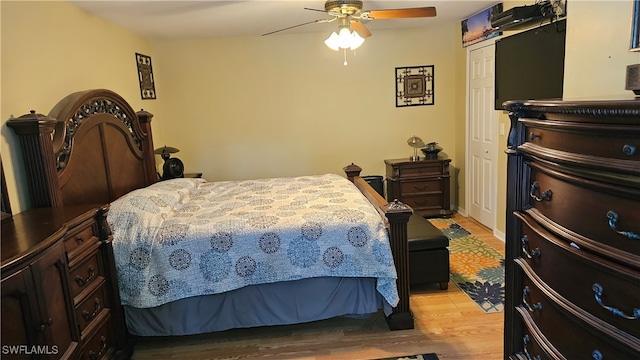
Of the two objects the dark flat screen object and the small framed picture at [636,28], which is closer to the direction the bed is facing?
the dark flat screen object

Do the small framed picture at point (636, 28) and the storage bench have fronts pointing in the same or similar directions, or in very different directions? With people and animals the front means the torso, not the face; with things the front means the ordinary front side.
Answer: very different directions

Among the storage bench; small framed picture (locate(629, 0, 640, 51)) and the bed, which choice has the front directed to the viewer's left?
the small framed picture

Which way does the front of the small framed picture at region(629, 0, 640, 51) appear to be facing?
to the viewer's left

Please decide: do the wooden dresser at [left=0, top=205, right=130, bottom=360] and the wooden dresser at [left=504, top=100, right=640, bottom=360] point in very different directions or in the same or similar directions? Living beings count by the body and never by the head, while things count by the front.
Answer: very different directions

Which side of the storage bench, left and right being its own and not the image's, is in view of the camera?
right

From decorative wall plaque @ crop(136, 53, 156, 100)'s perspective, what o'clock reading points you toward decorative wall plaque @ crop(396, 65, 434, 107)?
decorative wall plaque @ crop(396, 65, 434, 107) is roughly at 11 o'clock from decorative wall plaque @ crop(136, 53, 156, 100).

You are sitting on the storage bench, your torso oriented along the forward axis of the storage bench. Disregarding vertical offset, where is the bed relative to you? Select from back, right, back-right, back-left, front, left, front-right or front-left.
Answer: back-right

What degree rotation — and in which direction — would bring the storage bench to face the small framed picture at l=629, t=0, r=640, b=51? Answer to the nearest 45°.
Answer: approximately 45° to its right

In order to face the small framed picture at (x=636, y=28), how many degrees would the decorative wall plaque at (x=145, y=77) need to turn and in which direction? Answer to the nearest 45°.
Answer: approximately 45° to its right

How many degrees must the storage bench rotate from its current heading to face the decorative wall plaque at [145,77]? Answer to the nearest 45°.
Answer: approximately 180°

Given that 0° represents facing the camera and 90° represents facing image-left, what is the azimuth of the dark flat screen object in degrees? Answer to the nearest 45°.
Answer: approximately 45°

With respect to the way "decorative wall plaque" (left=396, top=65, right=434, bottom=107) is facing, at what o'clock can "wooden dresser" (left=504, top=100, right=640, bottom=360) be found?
The wooden dresser is roughly at 12 o'clock from the decorative wall plaque.

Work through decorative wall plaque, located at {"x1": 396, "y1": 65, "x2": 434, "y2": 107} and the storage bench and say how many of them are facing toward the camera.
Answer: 1
